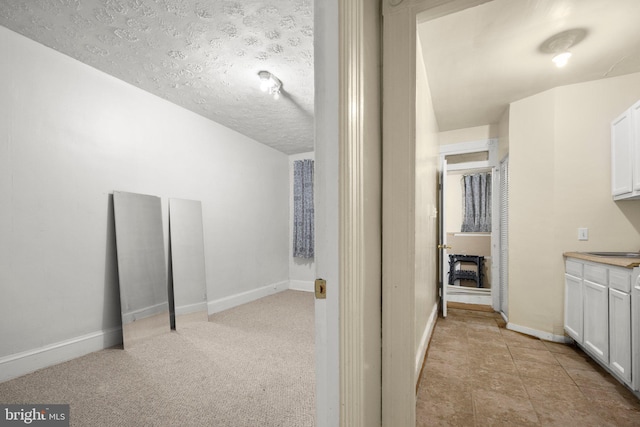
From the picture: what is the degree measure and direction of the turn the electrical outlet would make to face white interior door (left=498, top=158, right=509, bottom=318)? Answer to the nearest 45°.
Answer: approximately 135° to its right

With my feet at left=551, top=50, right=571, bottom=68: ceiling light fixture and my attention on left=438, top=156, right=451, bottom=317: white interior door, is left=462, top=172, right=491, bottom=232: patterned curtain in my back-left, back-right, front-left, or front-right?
front-right

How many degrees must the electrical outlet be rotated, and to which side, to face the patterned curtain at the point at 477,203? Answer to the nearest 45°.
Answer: approximately 135° to its right

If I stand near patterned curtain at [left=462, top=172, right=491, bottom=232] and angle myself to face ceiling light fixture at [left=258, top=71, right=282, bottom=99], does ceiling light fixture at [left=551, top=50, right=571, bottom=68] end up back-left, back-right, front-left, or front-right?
front-left

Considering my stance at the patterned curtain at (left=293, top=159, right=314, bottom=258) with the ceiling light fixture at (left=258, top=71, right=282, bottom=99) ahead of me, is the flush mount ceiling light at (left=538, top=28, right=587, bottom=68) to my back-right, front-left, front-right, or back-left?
front-left

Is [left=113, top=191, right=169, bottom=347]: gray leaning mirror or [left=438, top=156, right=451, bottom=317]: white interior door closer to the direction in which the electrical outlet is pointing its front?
the gray leaning mirror

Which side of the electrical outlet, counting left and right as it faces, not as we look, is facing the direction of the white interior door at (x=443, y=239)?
right

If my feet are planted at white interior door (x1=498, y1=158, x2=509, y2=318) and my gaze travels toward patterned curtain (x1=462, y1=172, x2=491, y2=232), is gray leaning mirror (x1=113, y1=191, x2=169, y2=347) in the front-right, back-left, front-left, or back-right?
back-left
